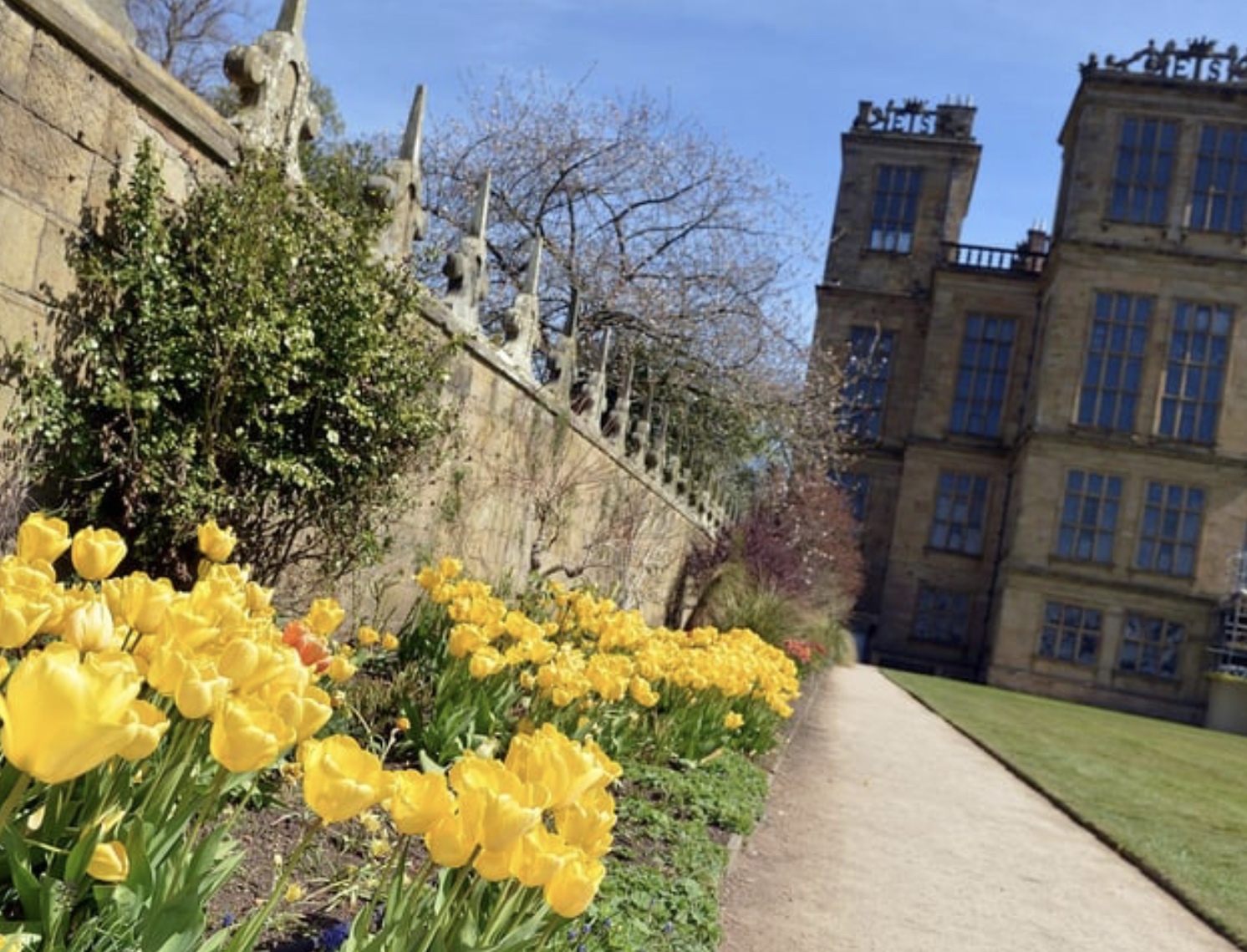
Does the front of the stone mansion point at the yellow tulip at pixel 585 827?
yes

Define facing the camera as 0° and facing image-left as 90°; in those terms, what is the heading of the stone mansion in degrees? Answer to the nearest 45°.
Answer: approximately 0°

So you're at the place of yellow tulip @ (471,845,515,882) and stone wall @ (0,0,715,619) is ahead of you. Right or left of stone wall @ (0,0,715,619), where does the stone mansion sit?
right

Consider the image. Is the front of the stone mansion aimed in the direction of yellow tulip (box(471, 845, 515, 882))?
yes

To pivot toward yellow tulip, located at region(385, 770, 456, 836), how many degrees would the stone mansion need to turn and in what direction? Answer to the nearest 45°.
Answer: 0° — it already faces it

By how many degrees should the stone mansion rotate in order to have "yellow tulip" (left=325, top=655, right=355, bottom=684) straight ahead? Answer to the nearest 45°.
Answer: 0° — it already faces it

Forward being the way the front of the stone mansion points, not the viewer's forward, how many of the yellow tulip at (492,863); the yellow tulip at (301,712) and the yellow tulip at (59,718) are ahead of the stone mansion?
3

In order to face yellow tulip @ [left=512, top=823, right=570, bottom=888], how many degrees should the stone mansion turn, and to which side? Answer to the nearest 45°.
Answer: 0° — it already faces it

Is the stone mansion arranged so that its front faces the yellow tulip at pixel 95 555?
yes

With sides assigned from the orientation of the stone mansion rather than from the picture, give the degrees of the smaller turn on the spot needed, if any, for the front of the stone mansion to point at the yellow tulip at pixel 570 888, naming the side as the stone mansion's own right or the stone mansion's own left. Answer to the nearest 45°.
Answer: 0° — it already faces it

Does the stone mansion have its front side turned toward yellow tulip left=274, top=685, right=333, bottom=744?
yes

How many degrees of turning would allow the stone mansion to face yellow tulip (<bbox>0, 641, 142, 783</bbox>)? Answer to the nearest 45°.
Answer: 0° — it already faces it
